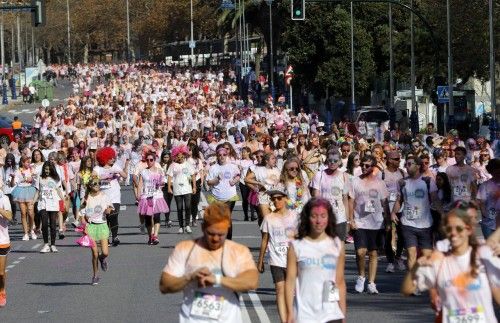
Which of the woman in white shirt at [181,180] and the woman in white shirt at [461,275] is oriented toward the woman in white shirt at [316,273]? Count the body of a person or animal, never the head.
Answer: the woman in white shirt at [181,180]

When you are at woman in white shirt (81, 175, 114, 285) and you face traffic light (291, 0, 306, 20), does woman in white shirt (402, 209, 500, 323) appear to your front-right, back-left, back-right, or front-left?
back-right

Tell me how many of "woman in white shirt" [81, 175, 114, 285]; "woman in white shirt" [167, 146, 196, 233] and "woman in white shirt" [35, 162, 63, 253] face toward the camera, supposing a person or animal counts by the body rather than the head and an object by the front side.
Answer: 3

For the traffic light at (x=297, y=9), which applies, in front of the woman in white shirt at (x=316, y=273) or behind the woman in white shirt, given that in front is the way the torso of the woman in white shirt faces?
behind

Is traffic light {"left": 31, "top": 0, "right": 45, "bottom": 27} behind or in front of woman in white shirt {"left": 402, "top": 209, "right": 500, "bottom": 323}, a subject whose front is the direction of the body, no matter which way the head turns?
behind

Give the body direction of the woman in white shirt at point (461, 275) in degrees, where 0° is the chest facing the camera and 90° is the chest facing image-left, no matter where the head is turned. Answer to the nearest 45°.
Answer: approximately 0°

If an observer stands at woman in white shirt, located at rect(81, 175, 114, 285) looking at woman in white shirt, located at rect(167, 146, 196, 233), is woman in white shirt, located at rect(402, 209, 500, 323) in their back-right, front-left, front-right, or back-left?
back-right

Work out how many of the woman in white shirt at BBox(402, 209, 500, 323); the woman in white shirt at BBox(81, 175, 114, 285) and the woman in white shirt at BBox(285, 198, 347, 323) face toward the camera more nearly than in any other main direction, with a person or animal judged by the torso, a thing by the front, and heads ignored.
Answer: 3
